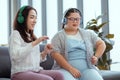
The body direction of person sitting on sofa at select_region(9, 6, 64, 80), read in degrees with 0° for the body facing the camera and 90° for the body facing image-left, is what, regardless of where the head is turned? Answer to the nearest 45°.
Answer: approximately 315°
